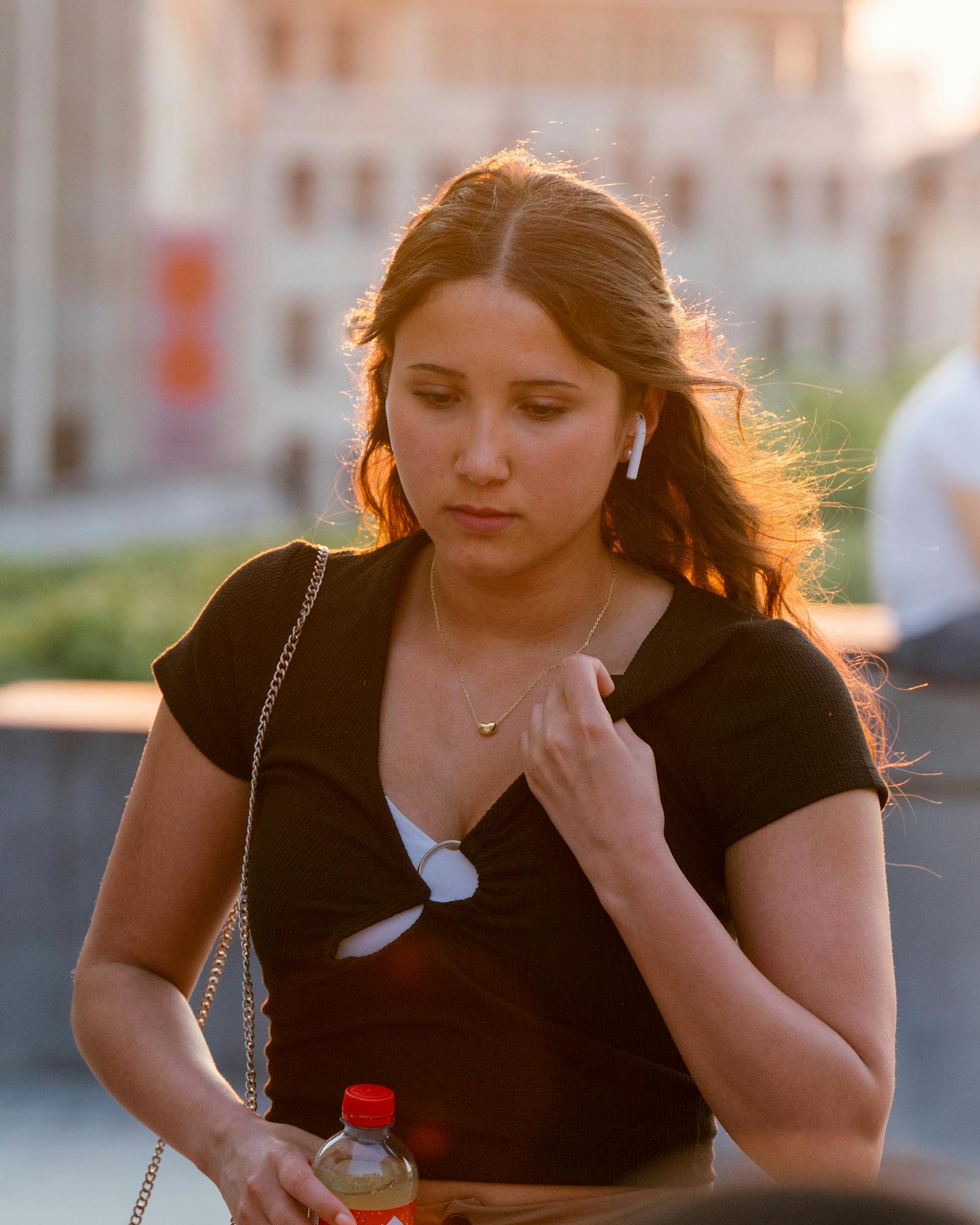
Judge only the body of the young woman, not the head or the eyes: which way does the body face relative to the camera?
toward the camera

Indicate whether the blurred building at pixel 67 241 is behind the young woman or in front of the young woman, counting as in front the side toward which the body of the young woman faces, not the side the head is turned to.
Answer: behind

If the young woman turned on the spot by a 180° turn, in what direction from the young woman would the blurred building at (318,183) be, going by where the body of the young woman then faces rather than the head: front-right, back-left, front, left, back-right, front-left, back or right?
front

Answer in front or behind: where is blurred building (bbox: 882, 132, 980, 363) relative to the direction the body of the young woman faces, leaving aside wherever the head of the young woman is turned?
behind
